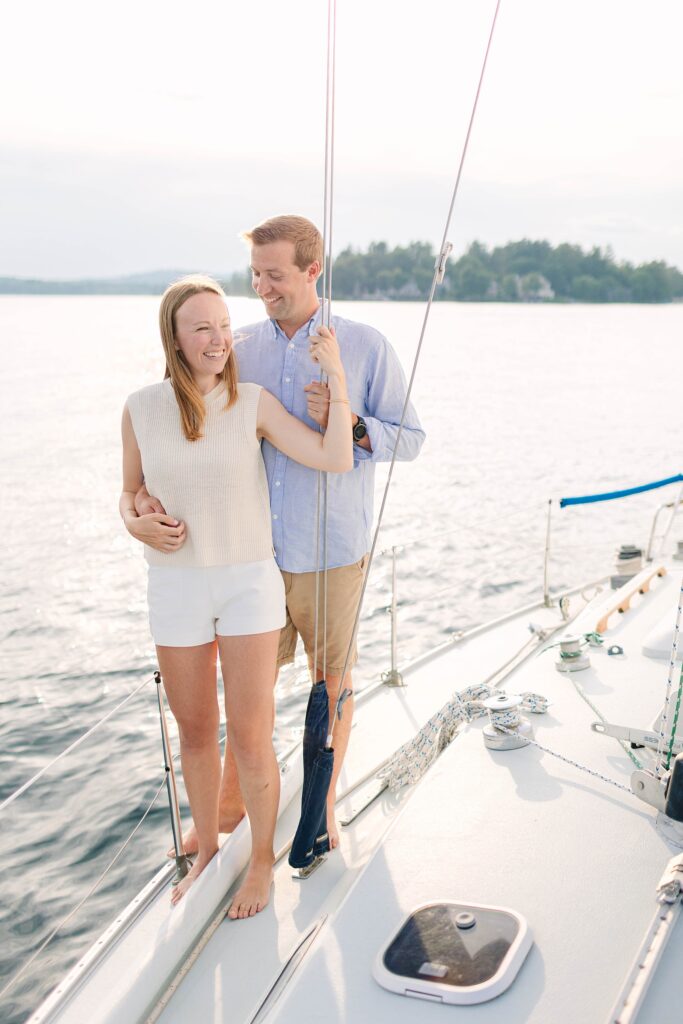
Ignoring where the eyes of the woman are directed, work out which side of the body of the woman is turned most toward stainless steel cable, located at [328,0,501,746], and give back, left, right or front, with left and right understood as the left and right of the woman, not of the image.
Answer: left

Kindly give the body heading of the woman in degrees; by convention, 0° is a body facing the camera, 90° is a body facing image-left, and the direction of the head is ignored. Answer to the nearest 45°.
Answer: approximately 0°

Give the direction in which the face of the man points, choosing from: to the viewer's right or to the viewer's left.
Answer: to the viewer's left

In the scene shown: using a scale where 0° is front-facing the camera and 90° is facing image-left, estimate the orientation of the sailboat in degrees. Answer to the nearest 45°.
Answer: approximately 45°
